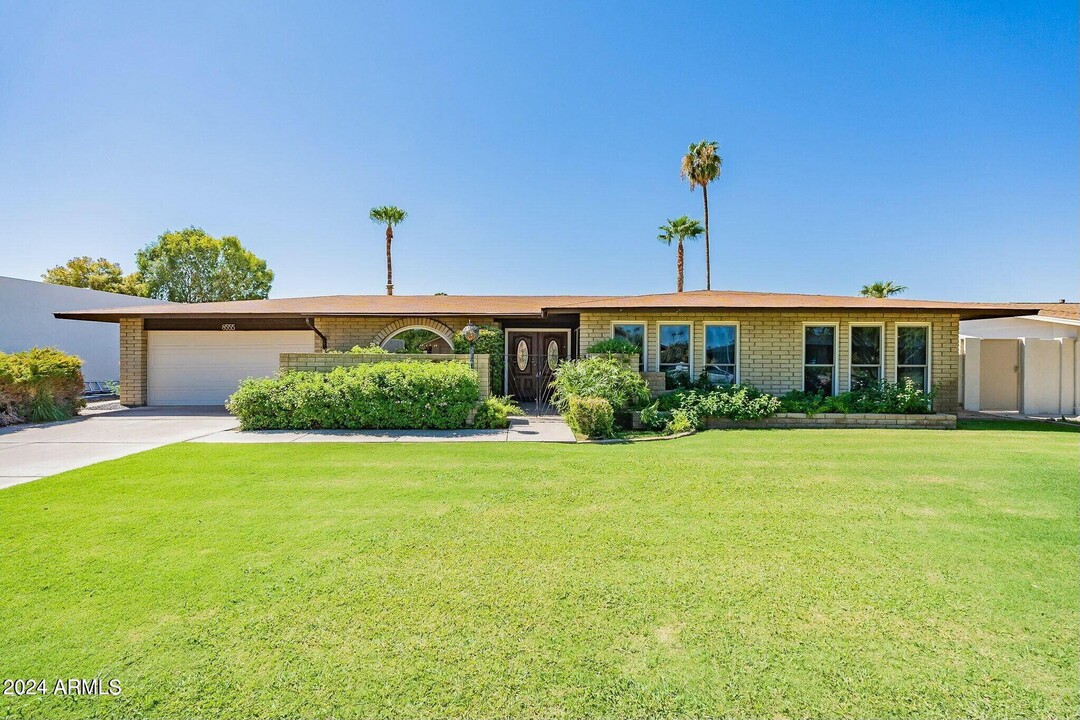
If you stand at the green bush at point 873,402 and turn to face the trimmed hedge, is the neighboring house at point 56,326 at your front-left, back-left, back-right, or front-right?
front-right

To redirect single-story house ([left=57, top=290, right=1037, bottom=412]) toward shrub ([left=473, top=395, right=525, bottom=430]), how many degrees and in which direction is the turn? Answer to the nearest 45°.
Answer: approximately 45° to its right

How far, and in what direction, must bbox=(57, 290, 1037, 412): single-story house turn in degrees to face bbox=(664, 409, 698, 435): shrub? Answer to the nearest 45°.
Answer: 0° — it already faces it

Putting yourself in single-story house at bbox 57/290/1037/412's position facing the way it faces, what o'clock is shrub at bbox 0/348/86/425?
The shrub is roughly at 3 o'clock from the single-story house.

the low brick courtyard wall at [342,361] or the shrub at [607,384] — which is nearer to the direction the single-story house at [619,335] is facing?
the shrub

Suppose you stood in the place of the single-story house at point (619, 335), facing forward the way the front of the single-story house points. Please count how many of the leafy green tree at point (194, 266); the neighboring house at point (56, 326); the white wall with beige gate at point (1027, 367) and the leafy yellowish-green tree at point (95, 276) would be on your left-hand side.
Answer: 1

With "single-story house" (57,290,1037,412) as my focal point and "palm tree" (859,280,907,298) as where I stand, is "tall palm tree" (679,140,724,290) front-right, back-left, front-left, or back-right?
front-right

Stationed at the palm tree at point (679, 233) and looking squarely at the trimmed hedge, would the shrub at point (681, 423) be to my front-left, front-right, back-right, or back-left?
front-left

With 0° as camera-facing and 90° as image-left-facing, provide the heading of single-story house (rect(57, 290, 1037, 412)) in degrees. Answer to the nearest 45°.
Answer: approximately 0°

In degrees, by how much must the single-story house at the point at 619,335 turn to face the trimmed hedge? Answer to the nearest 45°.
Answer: approximately 45° to its right

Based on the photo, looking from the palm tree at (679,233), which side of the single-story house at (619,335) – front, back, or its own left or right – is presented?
back

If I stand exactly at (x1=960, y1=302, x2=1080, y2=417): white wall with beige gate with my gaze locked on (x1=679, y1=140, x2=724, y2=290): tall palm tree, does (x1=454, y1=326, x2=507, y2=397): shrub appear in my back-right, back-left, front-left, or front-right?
front-left

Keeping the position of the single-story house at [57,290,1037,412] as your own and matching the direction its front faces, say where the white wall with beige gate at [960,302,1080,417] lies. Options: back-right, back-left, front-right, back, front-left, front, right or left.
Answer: left

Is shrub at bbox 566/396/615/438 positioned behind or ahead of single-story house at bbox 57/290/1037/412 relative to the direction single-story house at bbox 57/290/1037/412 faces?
ahead

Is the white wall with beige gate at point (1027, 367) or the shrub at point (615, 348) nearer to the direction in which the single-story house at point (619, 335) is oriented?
the shrub
